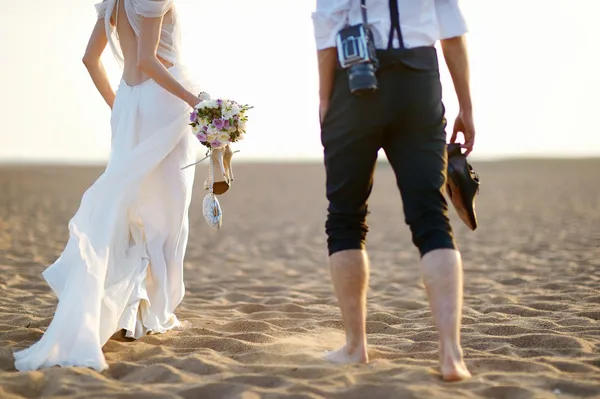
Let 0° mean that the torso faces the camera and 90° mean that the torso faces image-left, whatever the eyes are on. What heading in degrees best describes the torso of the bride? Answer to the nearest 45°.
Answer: approximately 225°

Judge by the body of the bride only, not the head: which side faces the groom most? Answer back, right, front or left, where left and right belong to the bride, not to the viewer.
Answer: right
